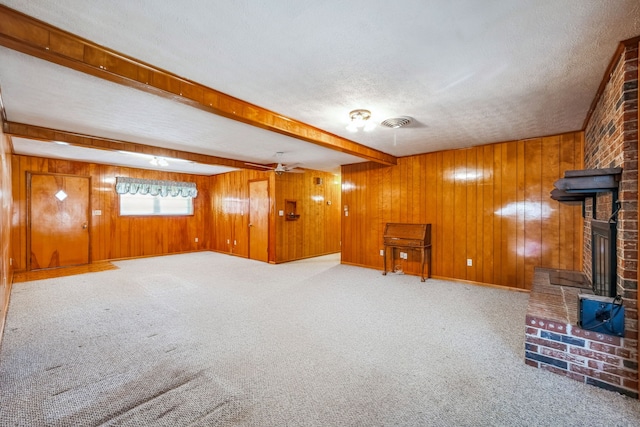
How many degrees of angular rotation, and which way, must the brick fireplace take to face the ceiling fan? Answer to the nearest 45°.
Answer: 0° — it already faces it

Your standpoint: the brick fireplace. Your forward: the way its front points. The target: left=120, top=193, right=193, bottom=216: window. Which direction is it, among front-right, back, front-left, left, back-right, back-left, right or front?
front

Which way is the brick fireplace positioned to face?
to the viewer's left

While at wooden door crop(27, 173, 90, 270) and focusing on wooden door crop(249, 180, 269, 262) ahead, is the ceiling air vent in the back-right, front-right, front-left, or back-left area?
front-right

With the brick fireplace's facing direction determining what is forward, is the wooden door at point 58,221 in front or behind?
in front

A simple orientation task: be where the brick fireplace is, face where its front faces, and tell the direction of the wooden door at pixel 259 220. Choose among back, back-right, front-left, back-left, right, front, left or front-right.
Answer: front

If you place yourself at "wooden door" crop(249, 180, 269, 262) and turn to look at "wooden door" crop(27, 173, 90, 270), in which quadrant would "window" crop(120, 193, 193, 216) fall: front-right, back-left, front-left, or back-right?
front-right
